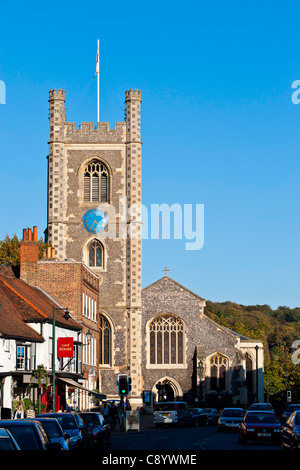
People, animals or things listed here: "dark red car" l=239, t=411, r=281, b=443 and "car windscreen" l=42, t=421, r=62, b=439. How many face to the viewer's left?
0

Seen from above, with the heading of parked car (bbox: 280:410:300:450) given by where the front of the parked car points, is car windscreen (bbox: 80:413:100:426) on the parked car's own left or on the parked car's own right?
on the parked car's own right

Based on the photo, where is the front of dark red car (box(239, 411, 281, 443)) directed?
toward the camera

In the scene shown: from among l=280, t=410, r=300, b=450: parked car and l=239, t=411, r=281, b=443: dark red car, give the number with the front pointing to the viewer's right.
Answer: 0

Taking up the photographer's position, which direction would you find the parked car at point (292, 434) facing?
facing the viewer and to the left of the viewer
